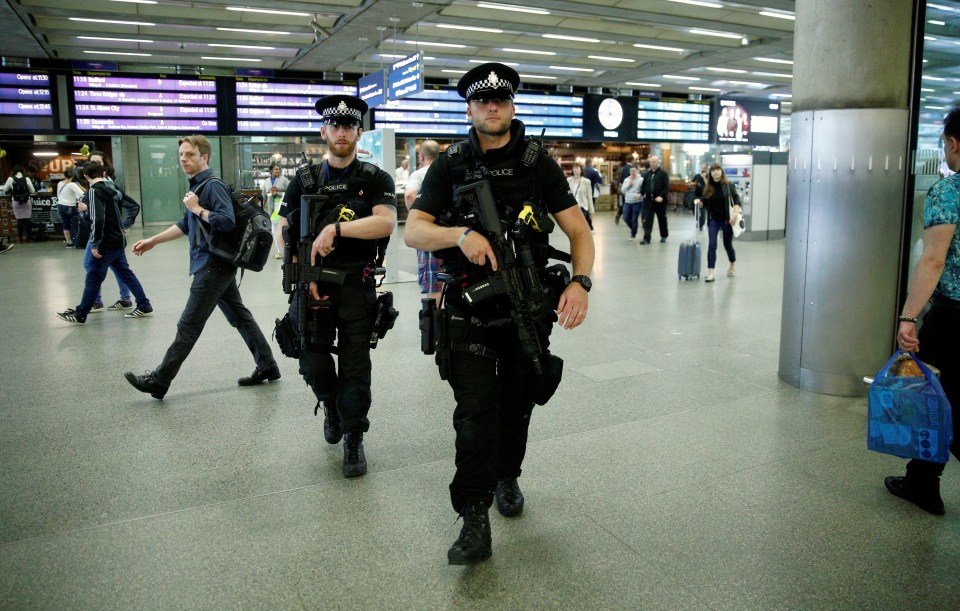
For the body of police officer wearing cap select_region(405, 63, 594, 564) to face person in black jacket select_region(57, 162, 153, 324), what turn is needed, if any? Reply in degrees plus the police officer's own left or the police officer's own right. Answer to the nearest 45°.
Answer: approximately 135° to the police officer's own right

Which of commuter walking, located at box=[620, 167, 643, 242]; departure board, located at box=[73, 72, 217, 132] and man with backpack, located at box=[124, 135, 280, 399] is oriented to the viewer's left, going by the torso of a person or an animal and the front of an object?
the man with backpack

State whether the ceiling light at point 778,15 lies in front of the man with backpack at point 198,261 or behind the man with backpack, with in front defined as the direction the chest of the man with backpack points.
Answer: behind

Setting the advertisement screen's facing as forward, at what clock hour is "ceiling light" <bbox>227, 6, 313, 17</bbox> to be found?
The ceiling light is roughly at 1 o'clock from the advertisement screen.

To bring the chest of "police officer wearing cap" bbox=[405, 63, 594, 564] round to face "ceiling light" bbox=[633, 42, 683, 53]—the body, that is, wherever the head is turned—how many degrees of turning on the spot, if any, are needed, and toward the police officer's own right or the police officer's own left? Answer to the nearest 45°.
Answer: approximately 180°

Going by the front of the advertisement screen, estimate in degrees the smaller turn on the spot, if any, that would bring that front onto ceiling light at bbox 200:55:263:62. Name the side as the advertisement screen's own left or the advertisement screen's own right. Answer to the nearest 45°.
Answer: approximately 45° to the advertisement screen's own right

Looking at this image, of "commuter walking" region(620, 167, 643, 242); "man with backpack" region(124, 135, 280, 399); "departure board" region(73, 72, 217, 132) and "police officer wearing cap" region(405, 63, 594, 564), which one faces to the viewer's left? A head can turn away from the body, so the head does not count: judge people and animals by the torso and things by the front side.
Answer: the man with backpack

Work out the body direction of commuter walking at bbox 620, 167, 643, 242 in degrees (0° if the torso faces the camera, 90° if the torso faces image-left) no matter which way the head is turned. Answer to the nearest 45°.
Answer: approximately 0°

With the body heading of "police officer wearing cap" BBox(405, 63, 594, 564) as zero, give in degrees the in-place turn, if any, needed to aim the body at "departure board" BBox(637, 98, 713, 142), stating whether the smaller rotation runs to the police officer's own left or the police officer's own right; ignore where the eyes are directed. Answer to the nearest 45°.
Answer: approximately 180°
